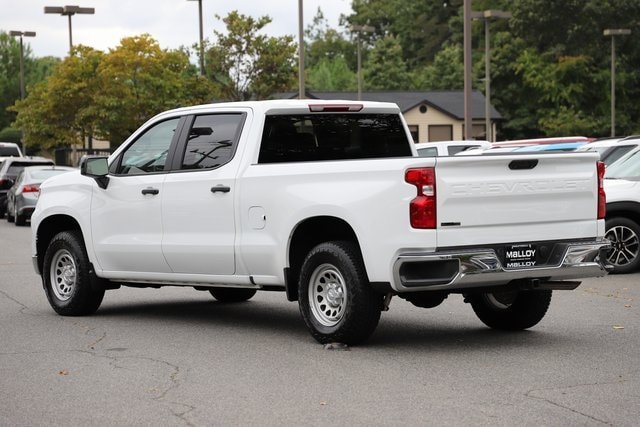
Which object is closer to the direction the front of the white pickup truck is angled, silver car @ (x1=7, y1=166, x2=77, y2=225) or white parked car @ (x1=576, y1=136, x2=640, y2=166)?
the silver car

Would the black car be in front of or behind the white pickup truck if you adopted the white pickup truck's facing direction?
in front

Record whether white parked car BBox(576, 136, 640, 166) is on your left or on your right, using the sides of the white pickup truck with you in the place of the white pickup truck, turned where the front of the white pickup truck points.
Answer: on your right

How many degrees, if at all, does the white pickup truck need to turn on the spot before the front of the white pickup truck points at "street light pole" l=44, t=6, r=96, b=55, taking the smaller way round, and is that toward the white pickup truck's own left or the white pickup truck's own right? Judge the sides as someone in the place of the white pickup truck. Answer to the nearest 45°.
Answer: approximately 45° to the white pickup truck's own right

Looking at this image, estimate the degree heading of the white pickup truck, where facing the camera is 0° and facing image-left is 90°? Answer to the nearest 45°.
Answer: approximately 135°
